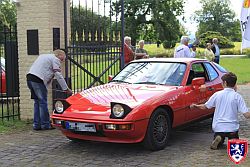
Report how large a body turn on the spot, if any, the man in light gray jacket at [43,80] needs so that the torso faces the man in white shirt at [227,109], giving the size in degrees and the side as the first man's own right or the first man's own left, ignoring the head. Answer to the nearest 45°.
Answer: approximately 45° to the first man's own right

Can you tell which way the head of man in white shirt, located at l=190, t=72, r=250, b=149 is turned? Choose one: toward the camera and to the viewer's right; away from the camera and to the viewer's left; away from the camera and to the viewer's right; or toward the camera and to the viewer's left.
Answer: away from the camera and to the viewer's left

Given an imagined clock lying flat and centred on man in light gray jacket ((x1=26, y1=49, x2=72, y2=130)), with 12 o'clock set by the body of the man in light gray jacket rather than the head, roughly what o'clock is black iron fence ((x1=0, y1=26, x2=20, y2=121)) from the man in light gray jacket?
The black iron fence is roughly at 8 o'clock from the man in light gray jacket.

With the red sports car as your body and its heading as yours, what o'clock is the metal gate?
The metal gate is roughly at 4 o'clock from the red sports car.

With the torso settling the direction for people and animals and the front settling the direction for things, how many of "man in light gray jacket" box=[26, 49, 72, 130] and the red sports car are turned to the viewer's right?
1

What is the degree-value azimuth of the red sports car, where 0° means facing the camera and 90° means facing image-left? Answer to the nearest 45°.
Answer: approximately 45°

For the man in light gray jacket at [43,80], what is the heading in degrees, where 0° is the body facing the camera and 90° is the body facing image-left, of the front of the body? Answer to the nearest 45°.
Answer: approximately 270°

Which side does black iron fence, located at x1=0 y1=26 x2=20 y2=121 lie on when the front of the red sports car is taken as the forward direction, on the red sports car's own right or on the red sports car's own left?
on the red sports car's own right
